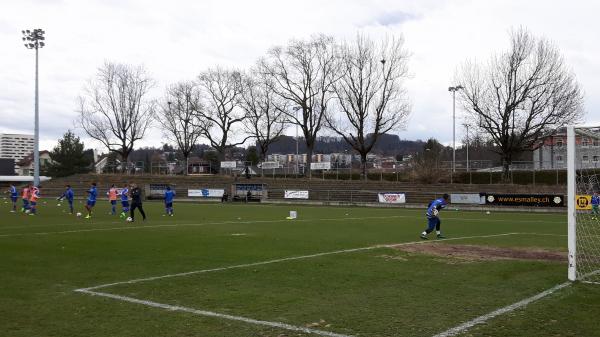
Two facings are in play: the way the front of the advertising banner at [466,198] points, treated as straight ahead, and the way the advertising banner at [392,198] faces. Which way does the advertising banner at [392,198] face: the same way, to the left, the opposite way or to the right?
the same way

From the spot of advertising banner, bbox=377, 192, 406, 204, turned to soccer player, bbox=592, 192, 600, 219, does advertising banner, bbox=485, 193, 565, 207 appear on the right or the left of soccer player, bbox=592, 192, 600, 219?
left

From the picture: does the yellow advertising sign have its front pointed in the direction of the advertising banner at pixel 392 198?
no

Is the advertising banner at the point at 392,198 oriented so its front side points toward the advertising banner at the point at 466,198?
no

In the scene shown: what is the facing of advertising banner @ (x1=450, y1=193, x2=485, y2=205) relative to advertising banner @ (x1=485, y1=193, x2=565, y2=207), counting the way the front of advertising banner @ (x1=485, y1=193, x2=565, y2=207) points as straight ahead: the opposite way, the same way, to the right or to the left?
the same way

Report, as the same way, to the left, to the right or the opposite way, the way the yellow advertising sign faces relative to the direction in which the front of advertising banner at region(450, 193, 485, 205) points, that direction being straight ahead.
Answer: the same way

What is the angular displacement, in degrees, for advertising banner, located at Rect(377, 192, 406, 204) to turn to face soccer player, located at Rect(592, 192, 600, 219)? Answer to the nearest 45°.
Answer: approximately 45° to its left

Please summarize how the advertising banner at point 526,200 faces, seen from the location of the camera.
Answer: facing the viewer

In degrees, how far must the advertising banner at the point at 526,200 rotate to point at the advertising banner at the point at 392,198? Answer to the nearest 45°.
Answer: approximately 90° to its right

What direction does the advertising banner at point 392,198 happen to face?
toward the camera

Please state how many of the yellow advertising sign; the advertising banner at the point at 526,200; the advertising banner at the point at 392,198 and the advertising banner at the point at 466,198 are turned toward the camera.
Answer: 4
